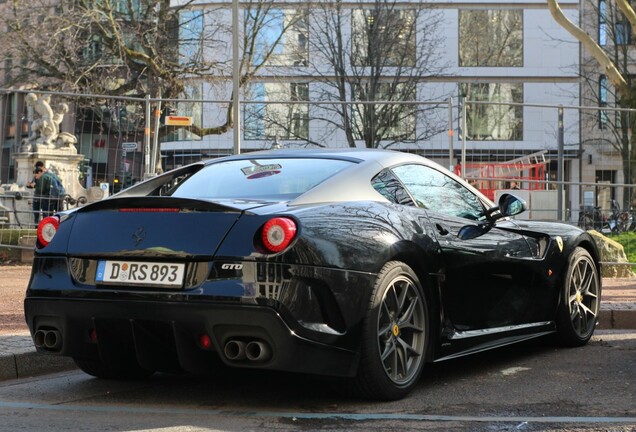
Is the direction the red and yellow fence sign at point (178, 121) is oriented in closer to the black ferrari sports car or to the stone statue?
the black ferrari sports car

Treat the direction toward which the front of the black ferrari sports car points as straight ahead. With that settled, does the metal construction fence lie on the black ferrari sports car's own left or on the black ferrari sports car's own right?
on the black ferrari sports car's own left

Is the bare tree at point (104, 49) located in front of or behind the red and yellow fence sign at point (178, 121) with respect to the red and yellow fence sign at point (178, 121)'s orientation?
behind

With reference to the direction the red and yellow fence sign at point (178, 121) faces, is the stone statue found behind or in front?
behind

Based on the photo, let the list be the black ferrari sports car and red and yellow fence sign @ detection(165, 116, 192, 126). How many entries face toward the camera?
1

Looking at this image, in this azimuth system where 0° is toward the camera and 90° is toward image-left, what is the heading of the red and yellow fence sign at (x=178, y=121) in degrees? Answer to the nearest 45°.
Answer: approximately 0°

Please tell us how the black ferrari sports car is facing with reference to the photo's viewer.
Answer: facing away from the viewer and to the right of the viewer

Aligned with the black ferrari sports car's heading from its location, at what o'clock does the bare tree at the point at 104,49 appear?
The bare tree is roughly at 10 o'clock from the black ferrari sports car.

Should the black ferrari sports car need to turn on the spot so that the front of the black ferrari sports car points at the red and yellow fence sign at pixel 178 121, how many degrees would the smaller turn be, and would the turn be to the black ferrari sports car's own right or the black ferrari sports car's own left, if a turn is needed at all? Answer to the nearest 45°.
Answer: approximately 45° to the black ferrari sports car's own left

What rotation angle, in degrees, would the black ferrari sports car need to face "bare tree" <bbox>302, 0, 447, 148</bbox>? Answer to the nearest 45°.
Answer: approximately 45° to its left

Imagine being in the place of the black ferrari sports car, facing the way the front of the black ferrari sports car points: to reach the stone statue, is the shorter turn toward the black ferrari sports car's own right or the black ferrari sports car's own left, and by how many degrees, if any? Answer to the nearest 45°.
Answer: approximately 45° to the black ferrari sports car's own left
